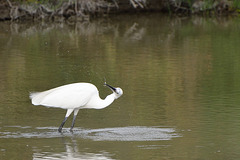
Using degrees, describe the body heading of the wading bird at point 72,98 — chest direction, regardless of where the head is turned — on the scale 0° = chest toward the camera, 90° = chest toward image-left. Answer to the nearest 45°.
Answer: approximately 270°
